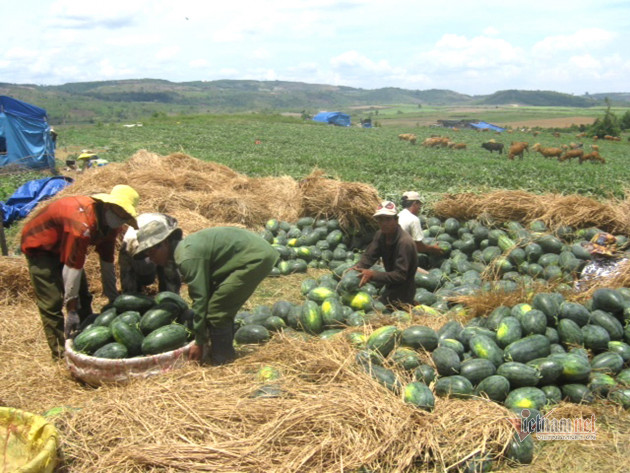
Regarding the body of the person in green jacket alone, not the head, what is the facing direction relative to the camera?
to the viewer's left

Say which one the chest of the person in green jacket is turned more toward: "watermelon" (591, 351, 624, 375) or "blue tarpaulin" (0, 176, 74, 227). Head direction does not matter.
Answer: the blue tarpaulin

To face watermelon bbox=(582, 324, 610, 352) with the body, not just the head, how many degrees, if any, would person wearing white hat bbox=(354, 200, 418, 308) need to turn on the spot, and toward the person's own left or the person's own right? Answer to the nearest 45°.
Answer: approximately 90° to the person's own left

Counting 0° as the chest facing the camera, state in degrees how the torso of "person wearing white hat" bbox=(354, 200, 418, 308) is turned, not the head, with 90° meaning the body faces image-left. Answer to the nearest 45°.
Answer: approximately 45°

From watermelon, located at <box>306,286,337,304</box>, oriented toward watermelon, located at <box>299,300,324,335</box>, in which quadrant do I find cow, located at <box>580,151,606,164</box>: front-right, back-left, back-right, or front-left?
back-left

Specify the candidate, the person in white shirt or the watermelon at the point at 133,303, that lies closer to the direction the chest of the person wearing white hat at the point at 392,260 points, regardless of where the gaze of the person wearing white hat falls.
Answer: the watermelon

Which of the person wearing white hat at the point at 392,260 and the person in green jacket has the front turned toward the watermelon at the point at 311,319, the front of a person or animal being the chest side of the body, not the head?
the person wearing white hat

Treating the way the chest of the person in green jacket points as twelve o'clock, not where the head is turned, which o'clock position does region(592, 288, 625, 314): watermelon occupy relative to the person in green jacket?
The watermelon is roughly at 6 o'clock from the person in green jacket.

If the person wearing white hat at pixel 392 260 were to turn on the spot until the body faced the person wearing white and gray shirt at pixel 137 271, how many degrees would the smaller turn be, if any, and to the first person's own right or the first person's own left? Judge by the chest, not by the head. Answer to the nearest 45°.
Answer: approximately 45° to the first person's own right
